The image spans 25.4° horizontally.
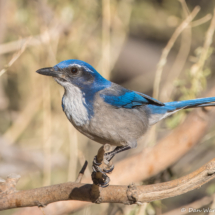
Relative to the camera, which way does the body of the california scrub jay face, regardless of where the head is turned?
to the viewer's left
